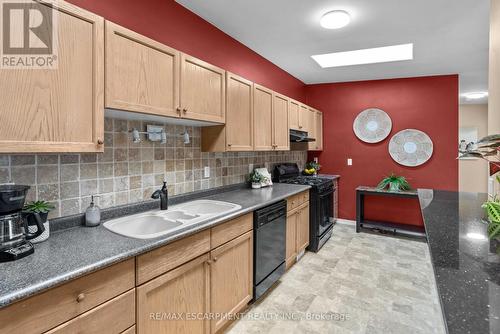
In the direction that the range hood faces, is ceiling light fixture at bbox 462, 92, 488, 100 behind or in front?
in front

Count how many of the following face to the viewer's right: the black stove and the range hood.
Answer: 2

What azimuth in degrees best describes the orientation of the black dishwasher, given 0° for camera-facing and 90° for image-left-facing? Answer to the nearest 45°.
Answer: approximately 315°

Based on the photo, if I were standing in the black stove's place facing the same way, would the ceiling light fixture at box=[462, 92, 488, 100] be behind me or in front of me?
in front

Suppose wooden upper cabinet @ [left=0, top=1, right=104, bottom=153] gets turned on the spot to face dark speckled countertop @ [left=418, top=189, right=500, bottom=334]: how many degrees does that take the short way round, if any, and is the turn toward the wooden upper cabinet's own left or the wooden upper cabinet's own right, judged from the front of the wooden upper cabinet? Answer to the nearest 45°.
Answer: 0° — it already faces it

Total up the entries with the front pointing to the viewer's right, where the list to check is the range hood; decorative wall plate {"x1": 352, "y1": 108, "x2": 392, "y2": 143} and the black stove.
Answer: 2

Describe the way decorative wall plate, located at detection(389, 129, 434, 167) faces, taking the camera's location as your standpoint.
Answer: facing the viewer

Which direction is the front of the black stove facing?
to the viewer's right

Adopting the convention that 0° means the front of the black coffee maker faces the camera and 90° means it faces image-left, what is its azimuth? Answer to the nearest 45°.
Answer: approximately 315°

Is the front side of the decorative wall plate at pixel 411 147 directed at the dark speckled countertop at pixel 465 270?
yes

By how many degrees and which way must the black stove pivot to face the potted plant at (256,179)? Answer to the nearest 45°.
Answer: approximately 135° to its right

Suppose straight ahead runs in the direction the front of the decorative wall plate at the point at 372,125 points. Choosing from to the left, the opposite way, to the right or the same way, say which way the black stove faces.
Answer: to the left

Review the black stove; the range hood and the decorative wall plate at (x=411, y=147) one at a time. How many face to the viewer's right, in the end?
2

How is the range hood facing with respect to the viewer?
to the viewer's right

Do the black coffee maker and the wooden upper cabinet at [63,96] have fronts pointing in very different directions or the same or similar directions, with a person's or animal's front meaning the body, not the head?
same or similar directions

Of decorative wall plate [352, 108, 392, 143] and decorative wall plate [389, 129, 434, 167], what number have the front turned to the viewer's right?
0

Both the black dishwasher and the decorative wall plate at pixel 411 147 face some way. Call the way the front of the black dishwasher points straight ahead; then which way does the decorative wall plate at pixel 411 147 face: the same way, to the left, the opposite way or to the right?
to the right

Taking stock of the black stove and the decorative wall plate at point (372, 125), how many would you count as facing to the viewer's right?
1
